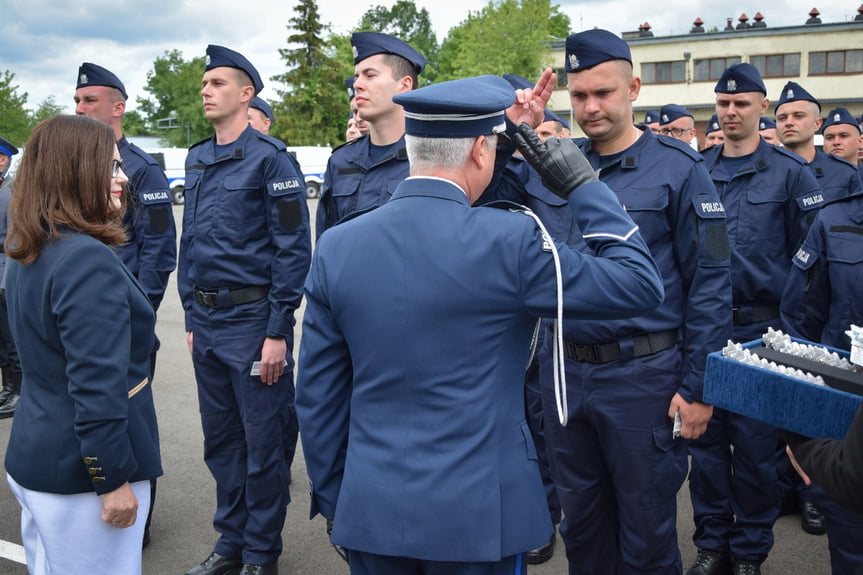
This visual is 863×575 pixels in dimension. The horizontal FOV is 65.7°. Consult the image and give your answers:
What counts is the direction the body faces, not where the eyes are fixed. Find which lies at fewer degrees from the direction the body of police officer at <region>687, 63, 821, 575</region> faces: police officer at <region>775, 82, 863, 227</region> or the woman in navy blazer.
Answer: the woman in navy blazer

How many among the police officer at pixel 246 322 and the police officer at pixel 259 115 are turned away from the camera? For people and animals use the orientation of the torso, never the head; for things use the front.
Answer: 0

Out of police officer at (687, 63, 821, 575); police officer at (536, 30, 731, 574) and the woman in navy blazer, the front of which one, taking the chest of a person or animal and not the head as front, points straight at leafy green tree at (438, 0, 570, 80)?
the woman in navy blazer

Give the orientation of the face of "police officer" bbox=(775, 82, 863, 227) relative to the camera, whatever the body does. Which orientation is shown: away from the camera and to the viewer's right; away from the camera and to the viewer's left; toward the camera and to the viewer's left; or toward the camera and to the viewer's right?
toward the camera and to the viewer's left

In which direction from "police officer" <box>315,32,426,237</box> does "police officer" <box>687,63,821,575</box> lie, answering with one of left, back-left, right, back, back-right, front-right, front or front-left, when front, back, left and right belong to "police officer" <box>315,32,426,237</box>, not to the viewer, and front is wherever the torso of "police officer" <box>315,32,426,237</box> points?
back-left

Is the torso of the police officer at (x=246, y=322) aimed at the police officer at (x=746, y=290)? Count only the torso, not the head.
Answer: no

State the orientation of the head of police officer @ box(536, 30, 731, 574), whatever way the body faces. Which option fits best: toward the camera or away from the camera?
toward the camera

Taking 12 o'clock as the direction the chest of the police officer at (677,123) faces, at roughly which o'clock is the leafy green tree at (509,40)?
The leafy green tree is roughly at 4 o'clock from the police officer.

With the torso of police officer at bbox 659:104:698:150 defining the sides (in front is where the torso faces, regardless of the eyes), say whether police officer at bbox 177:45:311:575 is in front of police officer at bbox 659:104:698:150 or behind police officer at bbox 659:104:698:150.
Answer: in front

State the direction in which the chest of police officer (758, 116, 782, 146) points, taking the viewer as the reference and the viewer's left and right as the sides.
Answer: facing the viewer and to the left of the viewer

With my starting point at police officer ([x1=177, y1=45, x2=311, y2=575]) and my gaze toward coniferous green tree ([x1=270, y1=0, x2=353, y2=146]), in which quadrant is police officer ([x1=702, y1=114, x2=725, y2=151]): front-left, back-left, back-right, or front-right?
front-right

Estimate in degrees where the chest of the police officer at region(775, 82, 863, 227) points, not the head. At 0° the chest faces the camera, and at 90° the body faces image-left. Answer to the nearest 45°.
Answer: approximately 45°

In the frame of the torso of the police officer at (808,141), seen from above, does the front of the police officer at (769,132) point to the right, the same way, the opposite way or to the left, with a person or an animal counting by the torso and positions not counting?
the same way

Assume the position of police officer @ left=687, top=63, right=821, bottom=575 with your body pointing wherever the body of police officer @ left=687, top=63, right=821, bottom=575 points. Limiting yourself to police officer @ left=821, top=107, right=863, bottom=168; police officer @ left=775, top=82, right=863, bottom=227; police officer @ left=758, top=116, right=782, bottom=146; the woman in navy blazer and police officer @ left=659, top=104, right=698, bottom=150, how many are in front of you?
1

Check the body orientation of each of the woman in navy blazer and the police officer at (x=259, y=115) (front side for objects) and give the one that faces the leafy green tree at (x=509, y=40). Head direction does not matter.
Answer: the woman in navy blazer

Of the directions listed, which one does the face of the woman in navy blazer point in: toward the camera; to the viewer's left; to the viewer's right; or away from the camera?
to the viewer's right
